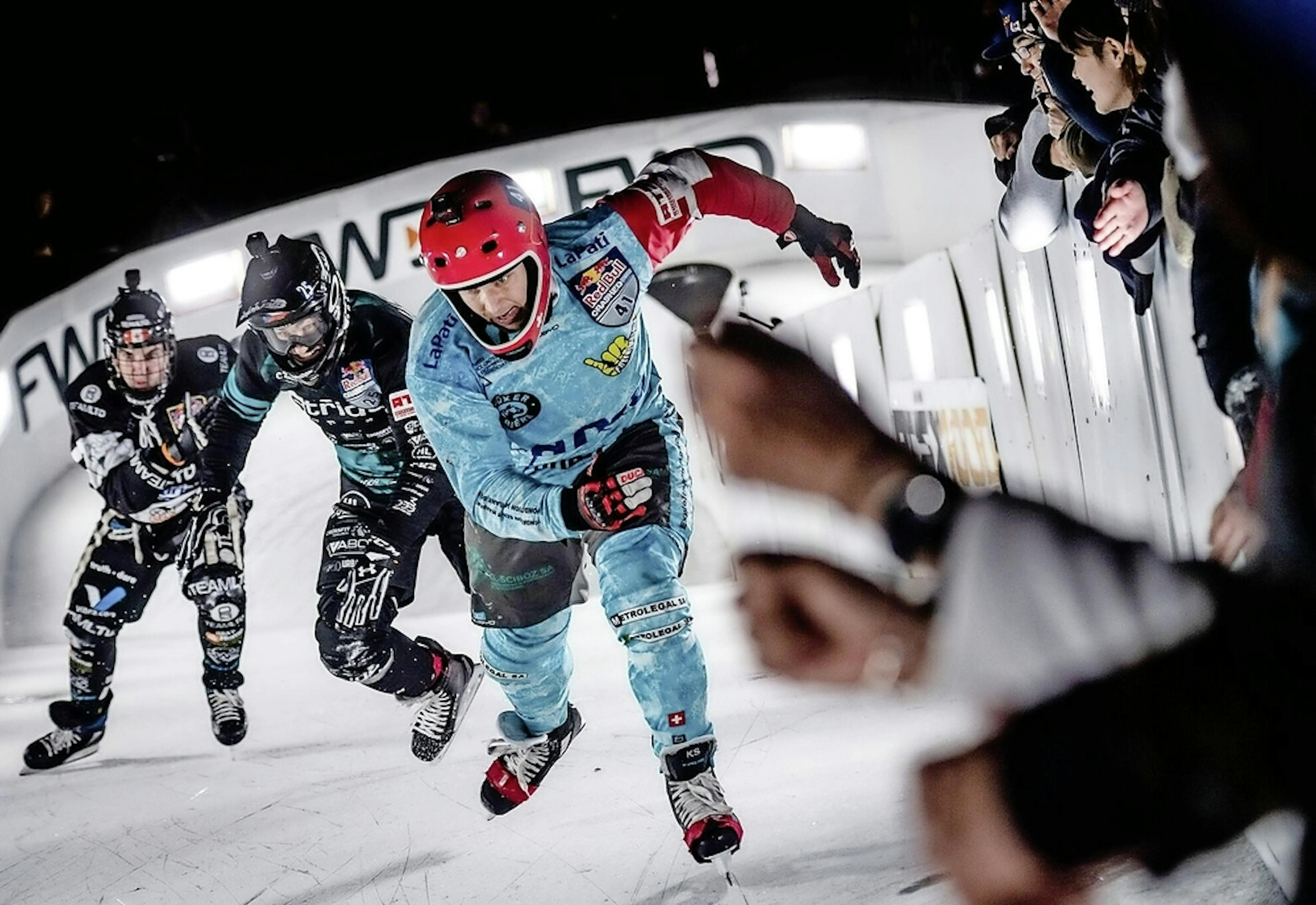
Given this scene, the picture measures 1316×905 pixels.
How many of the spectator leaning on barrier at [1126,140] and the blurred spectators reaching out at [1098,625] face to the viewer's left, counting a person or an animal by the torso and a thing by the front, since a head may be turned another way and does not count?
2

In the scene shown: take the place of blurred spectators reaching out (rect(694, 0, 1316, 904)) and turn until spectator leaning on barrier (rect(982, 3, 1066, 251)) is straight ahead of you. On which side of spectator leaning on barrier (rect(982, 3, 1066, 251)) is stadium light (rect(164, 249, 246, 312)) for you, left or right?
left

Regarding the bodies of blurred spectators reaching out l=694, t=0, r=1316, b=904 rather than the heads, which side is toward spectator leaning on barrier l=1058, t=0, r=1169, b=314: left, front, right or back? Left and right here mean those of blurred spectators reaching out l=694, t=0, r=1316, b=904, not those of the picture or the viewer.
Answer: right

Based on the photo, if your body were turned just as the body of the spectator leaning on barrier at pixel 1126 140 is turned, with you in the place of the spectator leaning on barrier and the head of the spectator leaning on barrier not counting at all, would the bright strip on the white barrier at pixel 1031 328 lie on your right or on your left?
on your right

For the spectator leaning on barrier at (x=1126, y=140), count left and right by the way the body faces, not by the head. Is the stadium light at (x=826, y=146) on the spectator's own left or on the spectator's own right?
on the spectator's own right

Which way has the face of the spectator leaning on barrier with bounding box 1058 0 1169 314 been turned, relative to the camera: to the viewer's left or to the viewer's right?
to the viewer's left

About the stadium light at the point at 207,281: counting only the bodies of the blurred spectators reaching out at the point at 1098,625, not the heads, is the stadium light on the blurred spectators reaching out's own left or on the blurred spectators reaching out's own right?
on the blurred spectators reaching out's own right

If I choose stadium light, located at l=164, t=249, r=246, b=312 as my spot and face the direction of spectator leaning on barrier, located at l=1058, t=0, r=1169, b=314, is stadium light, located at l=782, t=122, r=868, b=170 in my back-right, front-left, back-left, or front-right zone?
front-left

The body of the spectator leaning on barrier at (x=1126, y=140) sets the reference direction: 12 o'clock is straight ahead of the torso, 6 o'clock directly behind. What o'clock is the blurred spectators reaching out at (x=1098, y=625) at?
the blurred spectators reaching out at (x=1098, y=625) is roughly at 9 o'clock from the spectator leaning on barrier at (x=1126, y=140).

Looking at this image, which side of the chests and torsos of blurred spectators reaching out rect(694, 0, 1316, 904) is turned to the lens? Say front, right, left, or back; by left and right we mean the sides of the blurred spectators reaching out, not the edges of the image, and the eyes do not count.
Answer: left

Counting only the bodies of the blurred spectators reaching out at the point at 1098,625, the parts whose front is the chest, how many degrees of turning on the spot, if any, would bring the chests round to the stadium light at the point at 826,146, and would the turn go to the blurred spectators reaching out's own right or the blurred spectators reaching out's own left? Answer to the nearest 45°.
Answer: approximately 90° to the blurred spectators reaching out's own right

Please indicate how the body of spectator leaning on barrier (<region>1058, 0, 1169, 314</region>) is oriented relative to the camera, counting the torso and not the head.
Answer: to the viewer's left

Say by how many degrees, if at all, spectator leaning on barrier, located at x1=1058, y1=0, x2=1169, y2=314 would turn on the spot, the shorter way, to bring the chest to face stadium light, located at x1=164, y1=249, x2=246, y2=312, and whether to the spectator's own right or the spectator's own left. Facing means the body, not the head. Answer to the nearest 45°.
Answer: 0° — they already face it

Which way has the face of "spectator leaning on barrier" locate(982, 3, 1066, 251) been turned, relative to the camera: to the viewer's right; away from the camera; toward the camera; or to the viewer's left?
to the viewer's left
